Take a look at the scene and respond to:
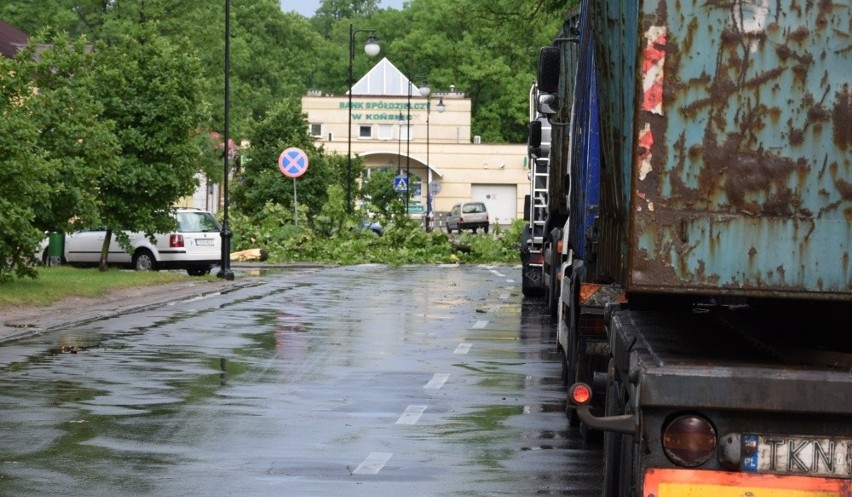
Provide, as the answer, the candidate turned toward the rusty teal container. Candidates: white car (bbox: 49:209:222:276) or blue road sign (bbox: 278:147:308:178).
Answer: the blue road sign

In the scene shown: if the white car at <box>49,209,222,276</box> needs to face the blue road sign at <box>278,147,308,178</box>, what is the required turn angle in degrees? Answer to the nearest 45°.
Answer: approximately 90° to its right

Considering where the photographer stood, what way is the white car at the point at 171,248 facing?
facing away from the viewer and to the left of the viewer

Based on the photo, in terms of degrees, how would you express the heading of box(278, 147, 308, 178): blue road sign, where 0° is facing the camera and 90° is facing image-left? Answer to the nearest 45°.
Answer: approximately 0°
